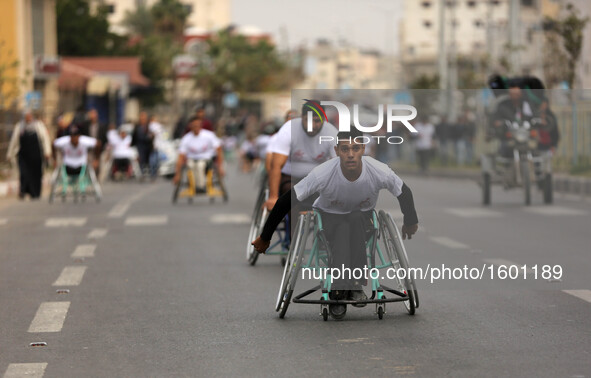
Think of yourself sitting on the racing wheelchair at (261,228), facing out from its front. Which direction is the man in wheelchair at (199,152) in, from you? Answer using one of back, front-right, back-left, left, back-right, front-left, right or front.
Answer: back

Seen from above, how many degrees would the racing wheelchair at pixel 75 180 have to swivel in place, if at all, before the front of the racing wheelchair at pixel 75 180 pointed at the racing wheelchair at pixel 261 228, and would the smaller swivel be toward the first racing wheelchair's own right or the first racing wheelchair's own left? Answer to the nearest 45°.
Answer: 0° — it already faces it

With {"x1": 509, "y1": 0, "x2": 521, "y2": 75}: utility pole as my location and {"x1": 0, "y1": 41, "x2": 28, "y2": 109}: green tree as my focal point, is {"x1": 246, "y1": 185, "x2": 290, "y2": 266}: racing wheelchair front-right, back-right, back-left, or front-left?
front-left

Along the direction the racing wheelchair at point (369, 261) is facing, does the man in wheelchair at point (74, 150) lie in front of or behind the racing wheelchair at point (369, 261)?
behind

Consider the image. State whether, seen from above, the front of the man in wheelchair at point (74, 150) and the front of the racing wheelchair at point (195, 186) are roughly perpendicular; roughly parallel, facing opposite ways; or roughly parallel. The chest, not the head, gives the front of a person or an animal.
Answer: roughly parallel

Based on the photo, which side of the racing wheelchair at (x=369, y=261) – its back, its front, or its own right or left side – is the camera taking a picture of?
front

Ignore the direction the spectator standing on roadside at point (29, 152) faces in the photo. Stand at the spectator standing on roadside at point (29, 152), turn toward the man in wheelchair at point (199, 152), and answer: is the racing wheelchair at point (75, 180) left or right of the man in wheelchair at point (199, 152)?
right

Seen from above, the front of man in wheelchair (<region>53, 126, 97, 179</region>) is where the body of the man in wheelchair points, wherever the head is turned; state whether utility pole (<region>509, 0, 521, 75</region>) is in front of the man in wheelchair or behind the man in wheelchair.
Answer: behind

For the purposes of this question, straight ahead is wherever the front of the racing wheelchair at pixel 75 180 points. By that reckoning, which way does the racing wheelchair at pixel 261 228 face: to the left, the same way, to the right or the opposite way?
the same way

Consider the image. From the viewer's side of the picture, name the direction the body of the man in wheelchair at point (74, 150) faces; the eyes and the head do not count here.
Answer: toward the camera

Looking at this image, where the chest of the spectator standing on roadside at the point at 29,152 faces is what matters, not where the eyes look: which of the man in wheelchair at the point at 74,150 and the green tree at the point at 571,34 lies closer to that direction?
the man in wheelchair

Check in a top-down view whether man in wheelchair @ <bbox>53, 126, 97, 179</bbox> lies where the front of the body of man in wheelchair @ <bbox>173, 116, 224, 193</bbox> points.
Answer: no

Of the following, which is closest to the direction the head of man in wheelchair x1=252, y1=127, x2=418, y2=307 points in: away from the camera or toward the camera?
toward the camera

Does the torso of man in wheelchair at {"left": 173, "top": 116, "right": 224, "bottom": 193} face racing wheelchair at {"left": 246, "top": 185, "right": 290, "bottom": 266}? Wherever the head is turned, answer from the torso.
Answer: yes

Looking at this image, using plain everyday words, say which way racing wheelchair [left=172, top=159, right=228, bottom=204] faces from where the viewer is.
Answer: facing the viewer

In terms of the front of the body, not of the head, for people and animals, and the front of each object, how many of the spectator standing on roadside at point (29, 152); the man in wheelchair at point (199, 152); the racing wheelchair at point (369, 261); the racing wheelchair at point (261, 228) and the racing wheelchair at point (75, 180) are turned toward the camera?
5

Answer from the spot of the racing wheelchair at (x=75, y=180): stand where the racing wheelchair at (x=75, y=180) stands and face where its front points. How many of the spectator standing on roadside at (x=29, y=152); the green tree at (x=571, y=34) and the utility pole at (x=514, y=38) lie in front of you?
0

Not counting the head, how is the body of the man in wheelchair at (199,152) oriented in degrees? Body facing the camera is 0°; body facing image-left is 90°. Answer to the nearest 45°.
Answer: approximately 0°

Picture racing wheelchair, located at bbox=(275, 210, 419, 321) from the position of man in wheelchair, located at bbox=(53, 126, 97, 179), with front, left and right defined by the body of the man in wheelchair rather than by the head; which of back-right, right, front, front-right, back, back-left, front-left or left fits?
front

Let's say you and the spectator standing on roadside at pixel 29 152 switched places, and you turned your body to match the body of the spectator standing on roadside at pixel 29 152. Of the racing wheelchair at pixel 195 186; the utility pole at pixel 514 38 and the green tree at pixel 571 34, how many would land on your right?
0

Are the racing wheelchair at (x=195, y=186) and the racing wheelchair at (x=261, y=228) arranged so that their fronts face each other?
no
